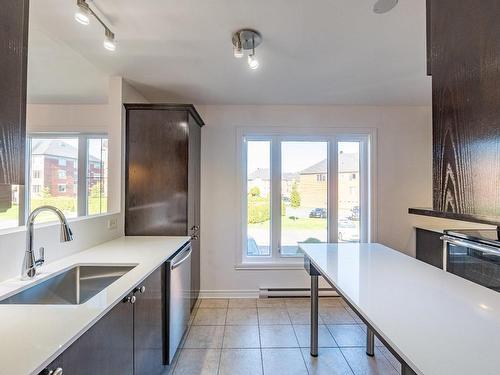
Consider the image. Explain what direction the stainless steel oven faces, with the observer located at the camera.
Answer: facing the viewer and to the left of the viewer

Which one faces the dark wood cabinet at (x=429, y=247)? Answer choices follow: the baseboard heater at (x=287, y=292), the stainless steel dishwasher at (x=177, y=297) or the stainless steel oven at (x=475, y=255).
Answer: the stainless steel dishwasher

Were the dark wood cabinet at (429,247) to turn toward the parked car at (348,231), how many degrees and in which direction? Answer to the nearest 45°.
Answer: approximately 45° to its right

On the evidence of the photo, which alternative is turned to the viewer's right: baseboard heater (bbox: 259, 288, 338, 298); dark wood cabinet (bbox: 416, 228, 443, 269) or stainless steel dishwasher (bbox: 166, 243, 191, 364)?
the stainless steel dishwasher

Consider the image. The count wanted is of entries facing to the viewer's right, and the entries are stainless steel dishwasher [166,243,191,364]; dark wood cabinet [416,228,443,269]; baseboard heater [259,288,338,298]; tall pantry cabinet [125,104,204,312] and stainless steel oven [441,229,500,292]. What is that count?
2

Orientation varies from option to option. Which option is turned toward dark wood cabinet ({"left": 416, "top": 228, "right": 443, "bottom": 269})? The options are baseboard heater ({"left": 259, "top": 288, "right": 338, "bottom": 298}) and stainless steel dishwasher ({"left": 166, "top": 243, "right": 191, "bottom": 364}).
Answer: the stainless steel dishwasher

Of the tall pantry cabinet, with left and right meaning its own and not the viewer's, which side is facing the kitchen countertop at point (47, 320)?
right

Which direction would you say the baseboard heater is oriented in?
toward the camera

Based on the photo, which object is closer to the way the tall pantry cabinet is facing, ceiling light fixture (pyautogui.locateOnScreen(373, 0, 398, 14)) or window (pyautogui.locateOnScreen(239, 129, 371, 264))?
the window

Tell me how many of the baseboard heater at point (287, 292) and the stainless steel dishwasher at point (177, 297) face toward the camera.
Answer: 1

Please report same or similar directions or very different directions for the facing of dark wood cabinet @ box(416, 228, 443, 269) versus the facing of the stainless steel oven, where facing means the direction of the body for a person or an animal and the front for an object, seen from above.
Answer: same or similar directions

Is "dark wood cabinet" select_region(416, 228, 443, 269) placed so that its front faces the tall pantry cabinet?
yes

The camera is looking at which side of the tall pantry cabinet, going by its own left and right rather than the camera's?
right

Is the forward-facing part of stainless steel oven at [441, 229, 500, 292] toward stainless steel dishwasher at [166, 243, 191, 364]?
yes
